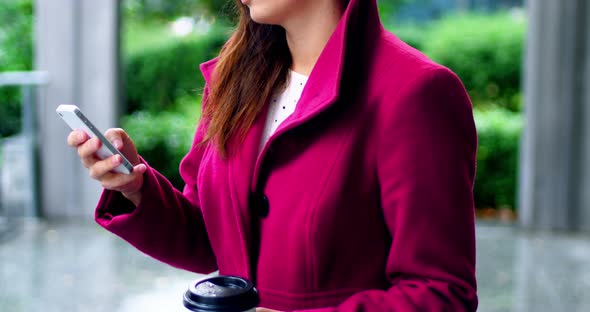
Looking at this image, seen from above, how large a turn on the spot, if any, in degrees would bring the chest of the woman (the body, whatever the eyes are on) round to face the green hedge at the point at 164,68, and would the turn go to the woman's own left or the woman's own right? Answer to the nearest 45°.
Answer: approximately 135° to the woman's own right

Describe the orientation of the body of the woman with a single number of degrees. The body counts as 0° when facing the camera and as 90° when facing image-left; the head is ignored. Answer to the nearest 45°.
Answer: approximately 45°

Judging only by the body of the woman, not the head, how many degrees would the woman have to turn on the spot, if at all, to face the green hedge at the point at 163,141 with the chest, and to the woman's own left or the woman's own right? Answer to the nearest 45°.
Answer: approximately 135° to the woman's own right

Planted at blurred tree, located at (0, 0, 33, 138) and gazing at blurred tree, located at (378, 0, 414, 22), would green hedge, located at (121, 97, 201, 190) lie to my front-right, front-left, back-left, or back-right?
front-right

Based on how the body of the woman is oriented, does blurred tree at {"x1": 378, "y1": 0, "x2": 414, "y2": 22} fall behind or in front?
behind

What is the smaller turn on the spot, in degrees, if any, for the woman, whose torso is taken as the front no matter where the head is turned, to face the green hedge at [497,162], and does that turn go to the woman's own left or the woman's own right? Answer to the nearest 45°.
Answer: approximately 135° to the woman's own right

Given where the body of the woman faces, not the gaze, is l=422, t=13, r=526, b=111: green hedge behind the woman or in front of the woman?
behind

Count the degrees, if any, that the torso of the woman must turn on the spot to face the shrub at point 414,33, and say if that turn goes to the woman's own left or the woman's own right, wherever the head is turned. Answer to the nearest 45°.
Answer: approximately 135° to the woman's own right

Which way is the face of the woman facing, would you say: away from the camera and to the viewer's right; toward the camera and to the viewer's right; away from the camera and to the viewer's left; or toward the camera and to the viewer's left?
toward the camera and to the viewer's left

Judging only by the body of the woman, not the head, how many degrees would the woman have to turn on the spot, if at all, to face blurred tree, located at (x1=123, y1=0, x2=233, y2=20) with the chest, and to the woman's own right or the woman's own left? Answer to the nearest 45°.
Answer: approximately 135° to the woman's own right

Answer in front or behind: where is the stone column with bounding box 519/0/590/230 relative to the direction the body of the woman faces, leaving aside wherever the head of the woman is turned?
behind

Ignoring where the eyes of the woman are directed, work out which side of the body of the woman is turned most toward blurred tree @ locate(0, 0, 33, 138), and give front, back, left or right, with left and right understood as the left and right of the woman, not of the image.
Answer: right
